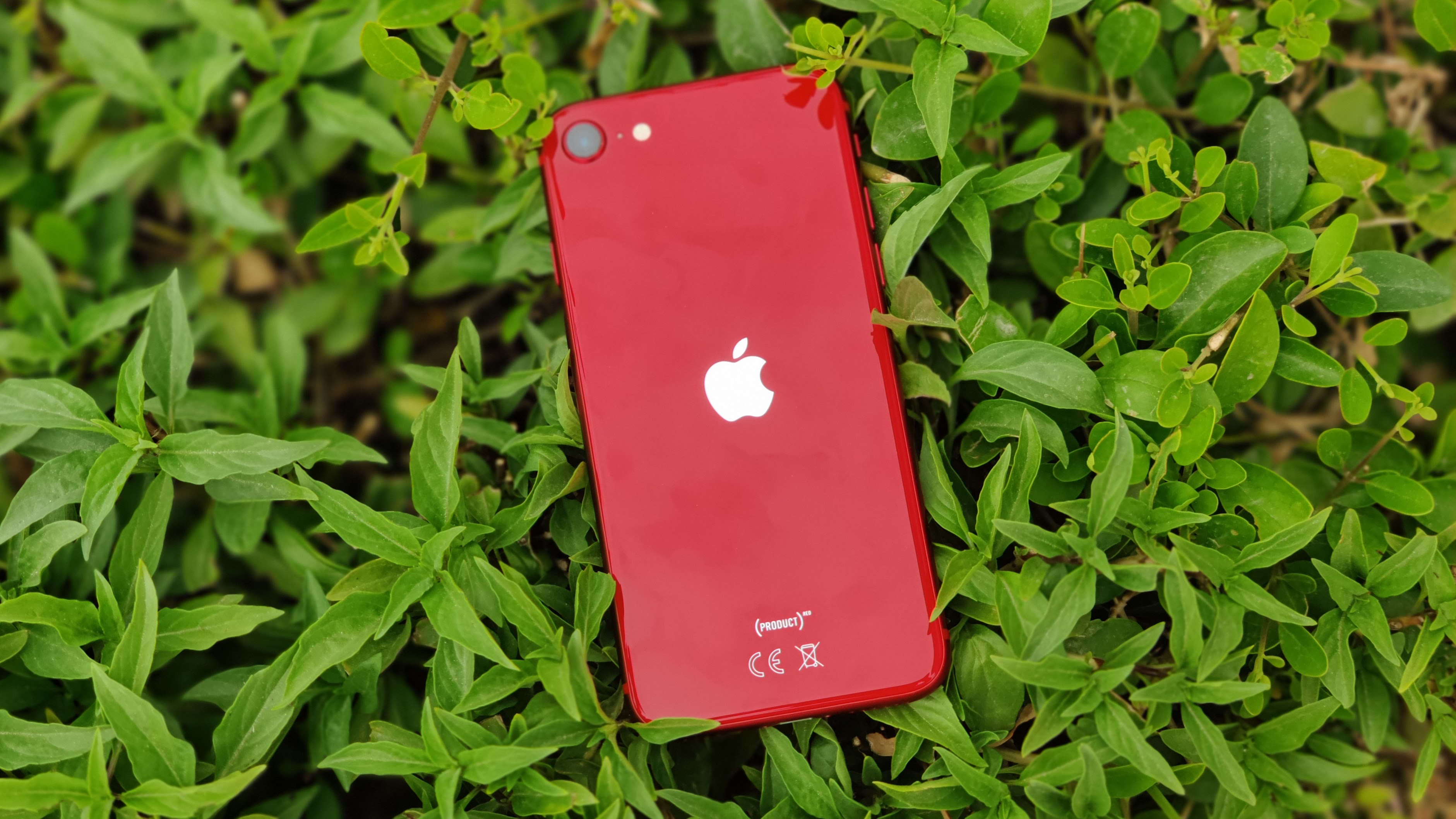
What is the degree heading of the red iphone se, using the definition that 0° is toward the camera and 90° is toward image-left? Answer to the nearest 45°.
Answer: approximately 180°
